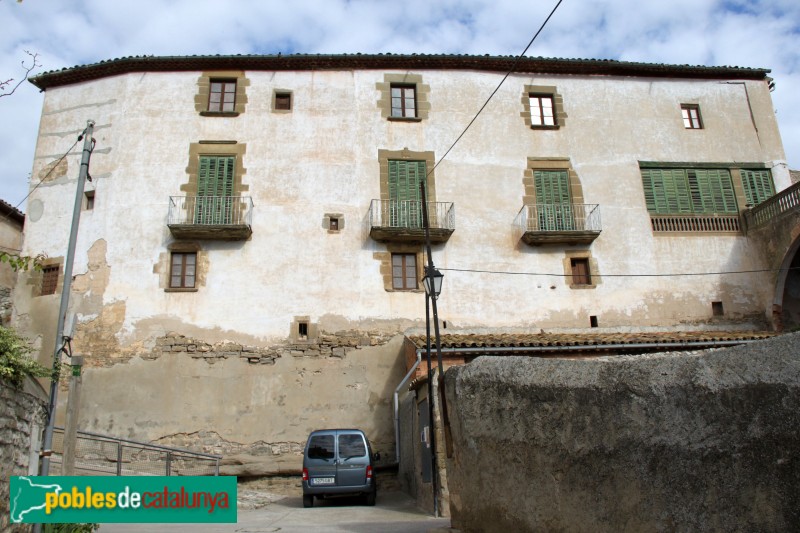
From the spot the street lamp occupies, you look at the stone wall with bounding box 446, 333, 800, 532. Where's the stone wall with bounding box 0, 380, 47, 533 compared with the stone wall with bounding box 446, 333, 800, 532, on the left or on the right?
right

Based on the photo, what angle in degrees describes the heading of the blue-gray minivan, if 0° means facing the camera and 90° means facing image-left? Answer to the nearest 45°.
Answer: approximately 180°

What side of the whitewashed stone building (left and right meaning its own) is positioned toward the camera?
front

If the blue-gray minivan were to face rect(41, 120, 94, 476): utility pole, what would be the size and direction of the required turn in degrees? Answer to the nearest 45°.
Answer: approximately 135° to its left

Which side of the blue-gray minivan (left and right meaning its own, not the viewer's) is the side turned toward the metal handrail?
left

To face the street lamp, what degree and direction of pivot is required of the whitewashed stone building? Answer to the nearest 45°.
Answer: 0° — it already faces it

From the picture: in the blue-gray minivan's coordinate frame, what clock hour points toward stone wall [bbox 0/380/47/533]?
The stone wall is roughly at 7 o'clock from the blue-gray minivan.

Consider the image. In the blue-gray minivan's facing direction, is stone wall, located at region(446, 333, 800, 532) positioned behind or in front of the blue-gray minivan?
behind

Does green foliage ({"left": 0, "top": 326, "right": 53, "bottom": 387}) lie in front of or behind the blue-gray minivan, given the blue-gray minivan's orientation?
behind

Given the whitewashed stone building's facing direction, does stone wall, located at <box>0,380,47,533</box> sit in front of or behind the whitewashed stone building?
in front
